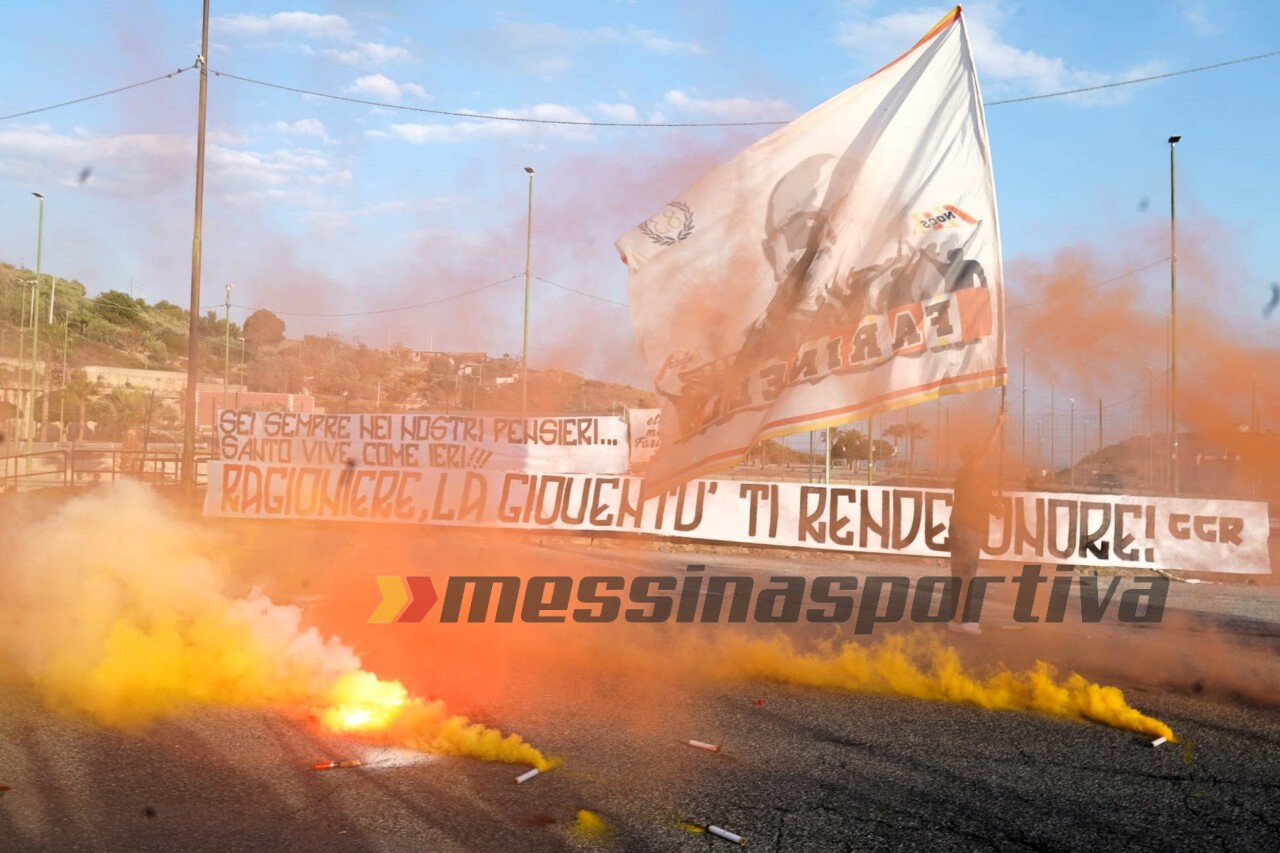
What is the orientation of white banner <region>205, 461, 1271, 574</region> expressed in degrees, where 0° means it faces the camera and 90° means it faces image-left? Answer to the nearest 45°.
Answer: approximately 0°

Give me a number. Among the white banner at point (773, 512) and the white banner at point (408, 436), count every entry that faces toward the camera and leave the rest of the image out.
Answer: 2

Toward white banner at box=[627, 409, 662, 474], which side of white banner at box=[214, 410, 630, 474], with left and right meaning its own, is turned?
left

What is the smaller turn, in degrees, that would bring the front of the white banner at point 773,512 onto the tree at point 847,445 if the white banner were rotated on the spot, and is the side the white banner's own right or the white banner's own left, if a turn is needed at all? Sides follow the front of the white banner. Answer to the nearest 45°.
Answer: approximately 180°

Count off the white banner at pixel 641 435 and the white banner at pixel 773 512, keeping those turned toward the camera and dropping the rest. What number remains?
2

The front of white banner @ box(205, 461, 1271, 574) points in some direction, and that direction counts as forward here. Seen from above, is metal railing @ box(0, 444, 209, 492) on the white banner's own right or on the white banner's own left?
on the white banner's own right

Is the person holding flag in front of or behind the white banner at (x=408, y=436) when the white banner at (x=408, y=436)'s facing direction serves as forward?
in front

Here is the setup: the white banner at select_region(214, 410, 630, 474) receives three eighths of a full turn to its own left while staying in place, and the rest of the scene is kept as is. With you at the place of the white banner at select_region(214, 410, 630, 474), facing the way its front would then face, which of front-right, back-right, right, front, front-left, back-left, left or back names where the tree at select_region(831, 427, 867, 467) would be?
front

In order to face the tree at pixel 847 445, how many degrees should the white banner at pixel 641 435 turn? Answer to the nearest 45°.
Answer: approximately 135° to its left

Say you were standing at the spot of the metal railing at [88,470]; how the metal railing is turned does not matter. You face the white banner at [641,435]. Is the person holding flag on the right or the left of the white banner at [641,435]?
right

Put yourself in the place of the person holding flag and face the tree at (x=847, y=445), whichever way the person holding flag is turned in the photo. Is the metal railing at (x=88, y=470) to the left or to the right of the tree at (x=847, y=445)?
left

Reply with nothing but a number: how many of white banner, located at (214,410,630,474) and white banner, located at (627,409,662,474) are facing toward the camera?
2
